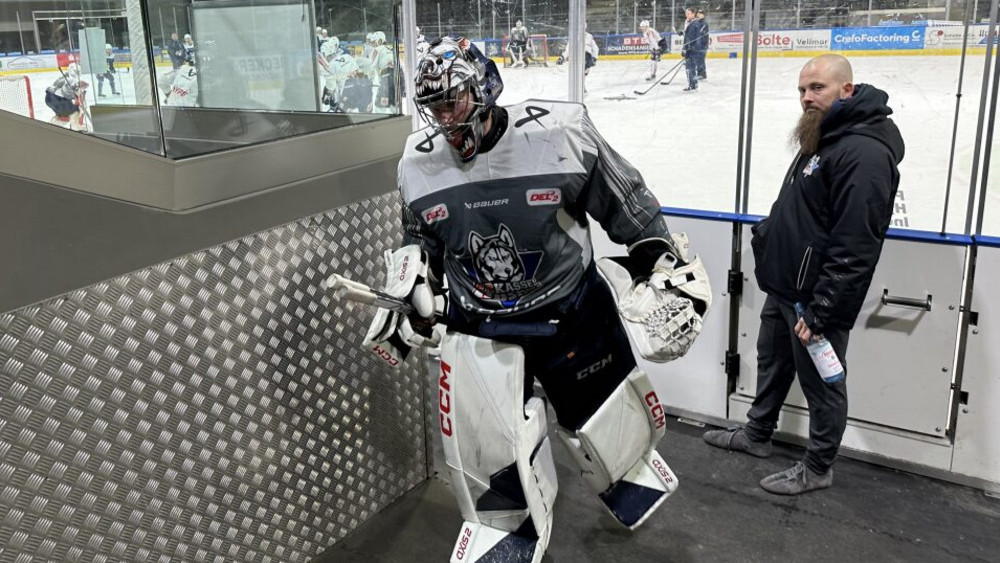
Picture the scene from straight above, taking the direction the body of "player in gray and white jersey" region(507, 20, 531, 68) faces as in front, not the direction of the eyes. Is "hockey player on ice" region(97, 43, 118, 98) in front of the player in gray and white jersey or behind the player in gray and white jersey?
in front

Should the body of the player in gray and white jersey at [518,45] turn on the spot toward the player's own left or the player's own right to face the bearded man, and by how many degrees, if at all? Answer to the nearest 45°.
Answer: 0° — they already face them

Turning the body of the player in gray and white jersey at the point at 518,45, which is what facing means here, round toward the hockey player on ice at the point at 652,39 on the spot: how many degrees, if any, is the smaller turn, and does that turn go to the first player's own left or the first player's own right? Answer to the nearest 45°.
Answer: approximately 45° to the first player's own left

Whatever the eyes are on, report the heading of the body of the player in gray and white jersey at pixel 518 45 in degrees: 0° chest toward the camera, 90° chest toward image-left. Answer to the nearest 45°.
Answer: approximately 0°
